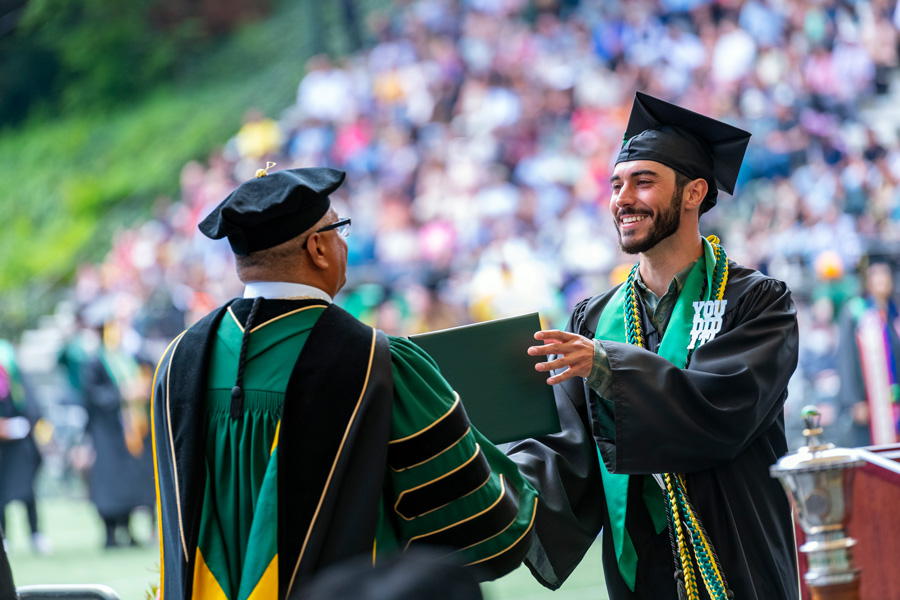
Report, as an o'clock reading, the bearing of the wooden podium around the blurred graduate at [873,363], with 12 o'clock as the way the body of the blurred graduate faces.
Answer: The wooden podium is roughly at 12 o'clock from the blurred graduate.

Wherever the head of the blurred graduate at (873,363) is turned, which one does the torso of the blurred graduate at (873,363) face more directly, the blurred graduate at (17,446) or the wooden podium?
the wooden podium

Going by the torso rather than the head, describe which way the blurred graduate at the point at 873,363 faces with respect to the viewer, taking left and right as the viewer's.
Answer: facing the viewer

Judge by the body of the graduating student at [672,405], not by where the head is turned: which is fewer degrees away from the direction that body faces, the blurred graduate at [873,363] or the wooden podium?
the wooden podium

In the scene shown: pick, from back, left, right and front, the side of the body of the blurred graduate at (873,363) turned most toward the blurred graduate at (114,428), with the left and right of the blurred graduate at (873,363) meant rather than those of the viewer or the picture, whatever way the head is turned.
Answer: right

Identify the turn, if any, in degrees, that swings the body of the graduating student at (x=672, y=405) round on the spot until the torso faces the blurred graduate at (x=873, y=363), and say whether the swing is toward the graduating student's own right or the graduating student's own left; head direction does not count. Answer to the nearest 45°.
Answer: approximately 135° to the graduating student's own right

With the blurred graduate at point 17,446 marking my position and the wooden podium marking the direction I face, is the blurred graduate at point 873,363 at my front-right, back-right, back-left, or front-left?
front-left

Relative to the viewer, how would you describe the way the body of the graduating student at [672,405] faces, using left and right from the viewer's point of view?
facing the viewer and to the left of the viewer

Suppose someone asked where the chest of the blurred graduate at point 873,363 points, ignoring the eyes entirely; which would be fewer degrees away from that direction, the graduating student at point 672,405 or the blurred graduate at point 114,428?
the graduating student

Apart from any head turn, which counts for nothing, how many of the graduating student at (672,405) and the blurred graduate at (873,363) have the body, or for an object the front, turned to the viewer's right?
0

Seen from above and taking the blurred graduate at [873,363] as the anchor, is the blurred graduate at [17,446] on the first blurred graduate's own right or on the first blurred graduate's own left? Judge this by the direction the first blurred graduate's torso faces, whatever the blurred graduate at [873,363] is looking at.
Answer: on the first blurred graduate's own right

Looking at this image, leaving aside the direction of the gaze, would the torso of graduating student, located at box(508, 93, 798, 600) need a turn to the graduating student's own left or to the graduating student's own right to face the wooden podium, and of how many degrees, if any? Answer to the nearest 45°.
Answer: approximately 90° to the graduating student's own left
